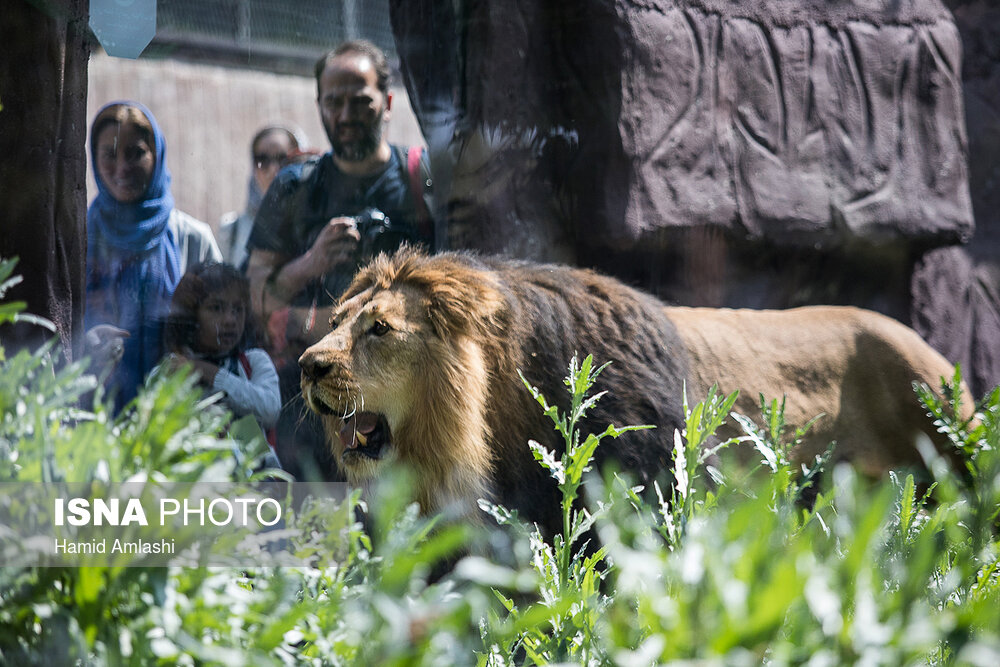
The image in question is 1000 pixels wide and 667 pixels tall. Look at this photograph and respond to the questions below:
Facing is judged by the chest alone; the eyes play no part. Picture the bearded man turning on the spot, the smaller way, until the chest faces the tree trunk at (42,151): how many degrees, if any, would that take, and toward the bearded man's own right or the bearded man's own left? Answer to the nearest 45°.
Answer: approximately 45° to the bearded man's own right

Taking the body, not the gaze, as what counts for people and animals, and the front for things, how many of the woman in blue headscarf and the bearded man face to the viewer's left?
0

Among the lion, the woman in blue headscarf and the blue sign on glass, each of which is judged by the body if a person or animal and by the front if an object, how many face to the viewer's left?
1

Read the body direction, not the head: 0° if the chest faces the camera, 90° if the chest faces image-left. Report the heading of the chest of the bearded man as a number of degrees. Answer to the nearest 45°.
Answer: approximately 0°

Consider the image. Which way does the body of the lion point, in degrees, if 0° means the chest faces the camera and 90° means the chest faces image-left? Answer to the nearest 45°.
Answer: approximately 90°
